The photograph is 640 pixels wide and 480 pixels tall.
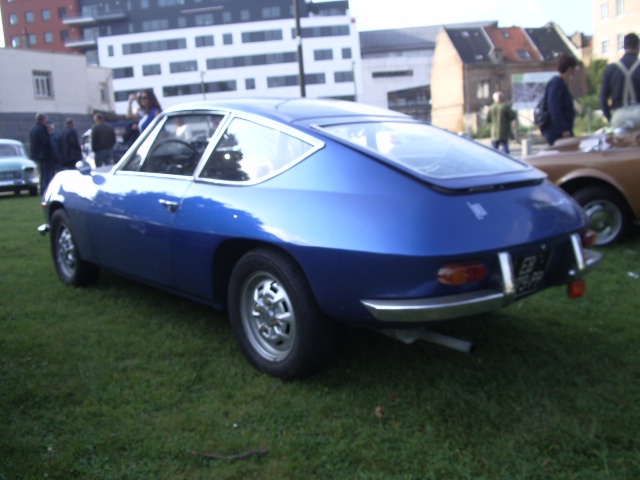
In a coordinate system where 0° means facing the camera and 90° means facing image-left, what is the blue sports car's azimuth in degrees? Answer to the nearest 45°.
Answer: approximately 135°

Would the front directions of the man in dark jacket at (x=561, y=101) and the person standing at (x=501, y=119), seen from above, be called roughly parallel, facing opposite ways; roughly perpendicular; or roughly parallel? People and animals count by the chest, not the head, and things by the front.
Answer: roughly perpendicular

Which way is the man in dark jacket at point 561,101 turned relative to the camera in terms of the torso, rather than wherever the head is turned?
to the viewer's right

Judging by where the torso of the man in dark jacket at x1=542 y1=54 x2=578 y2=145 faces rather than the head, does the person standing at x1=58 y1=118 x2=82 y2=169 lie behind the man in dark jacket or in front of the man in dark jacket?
behind

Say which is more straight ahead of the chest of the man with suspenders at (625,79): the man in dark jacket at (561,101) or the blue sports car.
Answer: the man in dark jacket
